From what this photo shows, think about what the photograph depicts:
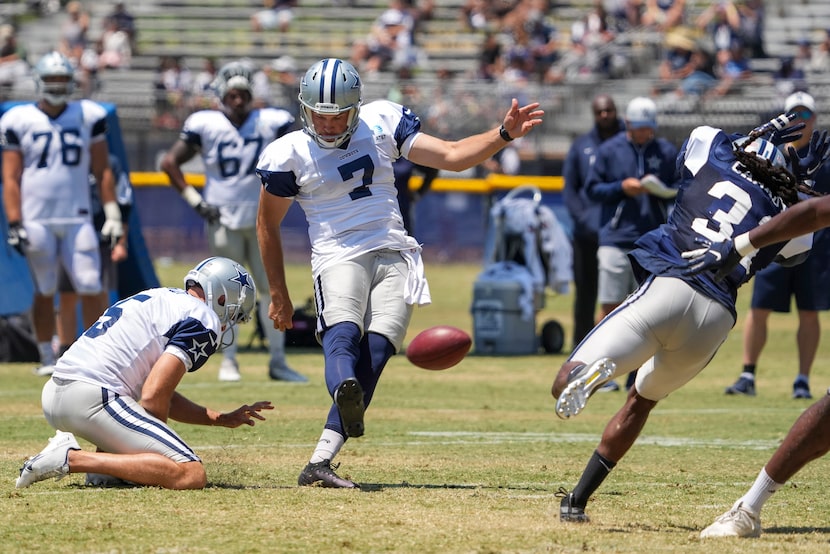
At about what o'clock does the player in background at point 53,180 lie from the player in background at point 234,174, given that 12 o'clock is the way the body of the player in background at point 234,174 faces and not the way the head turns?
the player in background at point 53,180 is roughly at 3 o'clock from the player in background at point 234,174.

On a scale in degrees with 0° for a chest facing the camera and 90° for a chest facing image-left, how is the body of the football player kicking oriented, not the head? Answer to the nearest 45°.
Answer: approximately 0°

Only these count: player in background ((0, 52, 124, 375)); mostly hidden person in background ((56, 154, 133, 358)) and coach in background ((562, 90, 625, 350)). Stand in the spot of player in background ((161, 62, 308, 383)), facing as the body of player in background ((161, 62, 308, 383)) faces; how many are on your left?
1

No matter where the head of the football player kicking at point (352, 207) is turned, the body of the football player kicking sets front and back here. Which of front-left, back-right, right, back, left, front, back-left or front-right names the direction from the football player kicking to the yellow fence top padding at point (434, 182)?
back

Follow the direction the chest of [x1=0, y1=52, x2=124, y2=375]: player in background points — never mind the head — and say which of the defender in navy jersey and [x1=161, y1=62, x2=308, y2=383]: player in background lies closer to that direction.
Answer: the defender in navy jersey

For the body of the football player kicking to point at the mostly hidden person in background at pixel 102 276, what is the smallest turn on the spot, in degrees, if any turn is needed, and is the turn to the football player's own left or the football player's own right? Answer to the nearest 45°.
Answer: approximately 135° to the football player's own right

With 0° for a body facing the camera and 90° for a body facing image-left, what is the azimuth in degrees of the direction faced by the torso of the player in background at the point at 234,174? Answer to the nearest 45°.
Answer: approximately 0°

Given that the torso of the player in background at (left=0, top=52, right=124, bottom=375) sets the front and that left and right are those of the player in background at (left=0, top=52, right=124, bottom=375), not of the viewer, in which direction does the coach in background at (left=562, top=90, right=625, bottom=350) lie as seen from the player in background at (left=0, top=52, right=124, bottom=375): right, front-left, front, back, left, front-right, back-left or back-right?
left
